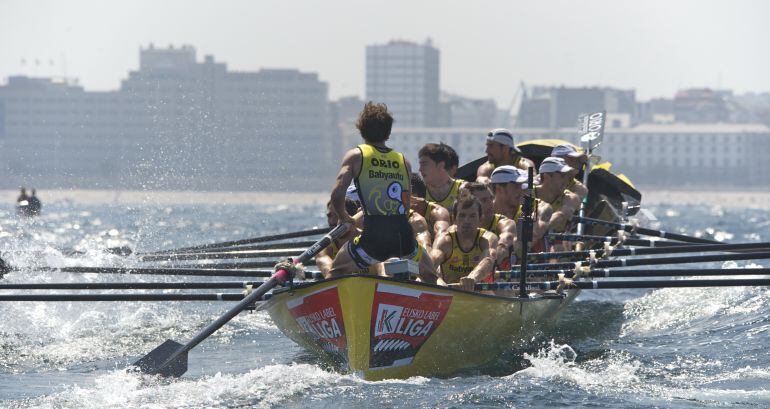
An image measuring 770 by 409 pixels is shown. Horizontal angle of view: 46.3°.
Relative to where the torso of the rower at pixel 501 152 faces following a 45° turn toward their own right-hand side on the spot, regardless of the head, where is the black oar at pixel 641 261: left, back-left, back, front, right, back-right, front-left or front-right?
left

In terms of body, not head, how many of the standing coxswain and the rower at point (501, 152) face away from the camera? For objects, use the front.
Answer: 1

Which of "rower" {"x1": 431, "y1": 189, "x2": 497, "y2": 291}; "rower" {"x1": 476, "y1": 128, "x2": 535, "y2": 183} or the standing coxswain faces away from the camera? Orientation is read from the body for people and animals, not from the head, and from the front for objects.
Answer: the standing coxswain

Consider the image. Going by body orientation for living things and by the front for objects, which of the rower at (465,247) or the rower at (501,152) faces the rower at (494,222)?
the rower at (501,152)

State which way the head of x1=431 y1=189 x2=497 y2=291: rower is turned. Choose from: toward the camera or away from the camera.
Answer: toward the camera

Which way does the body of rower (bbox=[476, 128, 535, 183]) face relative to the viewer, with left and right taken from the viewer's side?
facing the viewer

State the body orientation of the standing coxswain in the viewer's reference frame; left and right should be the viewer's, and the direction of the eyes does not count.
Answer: facing away from the viewer

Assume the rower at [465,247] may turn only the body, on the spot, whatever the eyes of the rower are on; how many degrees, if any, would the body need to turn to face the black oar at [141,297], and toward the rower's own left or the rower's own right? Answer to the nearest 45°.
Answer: approximately 90° to the rower's own right

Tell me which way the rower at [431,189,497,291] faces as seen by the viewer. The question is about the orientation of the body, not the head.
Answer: toward the camera

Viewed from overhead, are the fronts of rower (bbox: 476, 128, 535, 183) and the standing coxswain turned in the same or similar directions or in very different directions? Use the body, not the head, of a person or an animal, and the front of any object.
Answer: very different directions

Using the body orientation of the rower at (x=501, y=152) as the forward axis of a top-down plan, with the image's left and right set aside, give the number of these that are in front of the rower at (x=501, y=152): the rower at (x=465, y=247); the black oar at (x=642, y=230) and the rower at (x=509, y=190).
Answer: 2

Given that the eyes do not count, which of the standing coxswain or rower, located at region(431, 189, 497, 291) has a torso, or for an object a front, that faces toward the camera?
the rower

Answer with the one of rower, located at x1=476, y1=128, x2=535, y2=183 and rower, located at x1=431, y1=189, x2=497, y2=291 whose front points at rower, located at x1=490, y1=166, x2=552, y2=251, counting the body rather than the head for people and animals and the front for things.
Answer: rower, located at x1=476, y1=128, x2=535, y2=183

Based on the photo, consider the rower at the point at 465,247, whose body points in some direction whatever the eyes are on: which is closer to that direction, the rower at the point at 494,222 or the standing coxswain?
the standing coxswain

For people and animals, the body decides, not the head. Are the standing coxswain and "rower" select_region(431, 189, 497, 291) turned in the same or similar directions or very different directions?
very different directions

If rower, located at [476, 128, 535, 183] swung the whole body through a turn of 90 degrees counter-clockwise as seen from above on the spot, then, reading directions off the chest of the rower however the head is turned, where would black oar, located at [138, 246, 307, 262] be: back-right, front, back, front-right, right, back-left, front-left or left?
back
